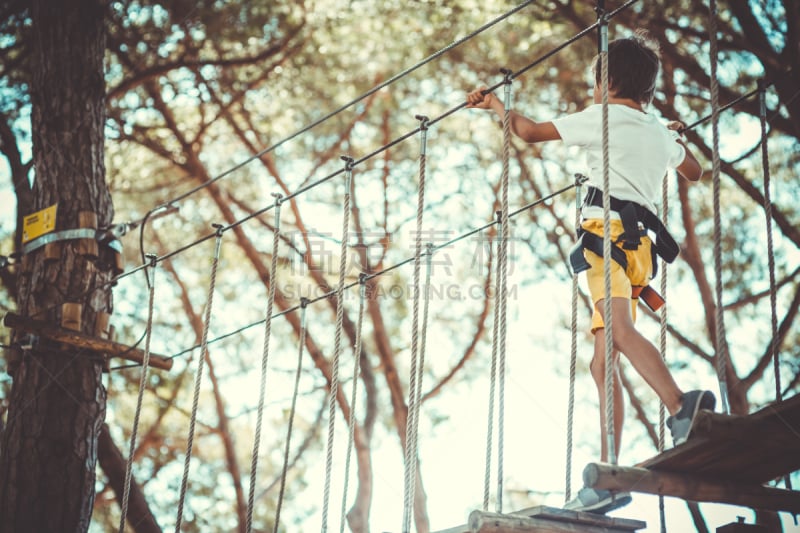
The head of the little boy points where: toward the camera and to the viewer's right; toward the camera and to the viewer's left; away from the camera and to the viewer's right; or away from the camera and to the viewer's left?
away from the camera and to the viewer's left

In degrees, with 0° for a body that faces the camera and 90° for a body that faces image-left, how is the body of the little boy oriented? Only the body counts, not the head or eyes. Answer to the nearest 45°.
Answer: approximately 135°
